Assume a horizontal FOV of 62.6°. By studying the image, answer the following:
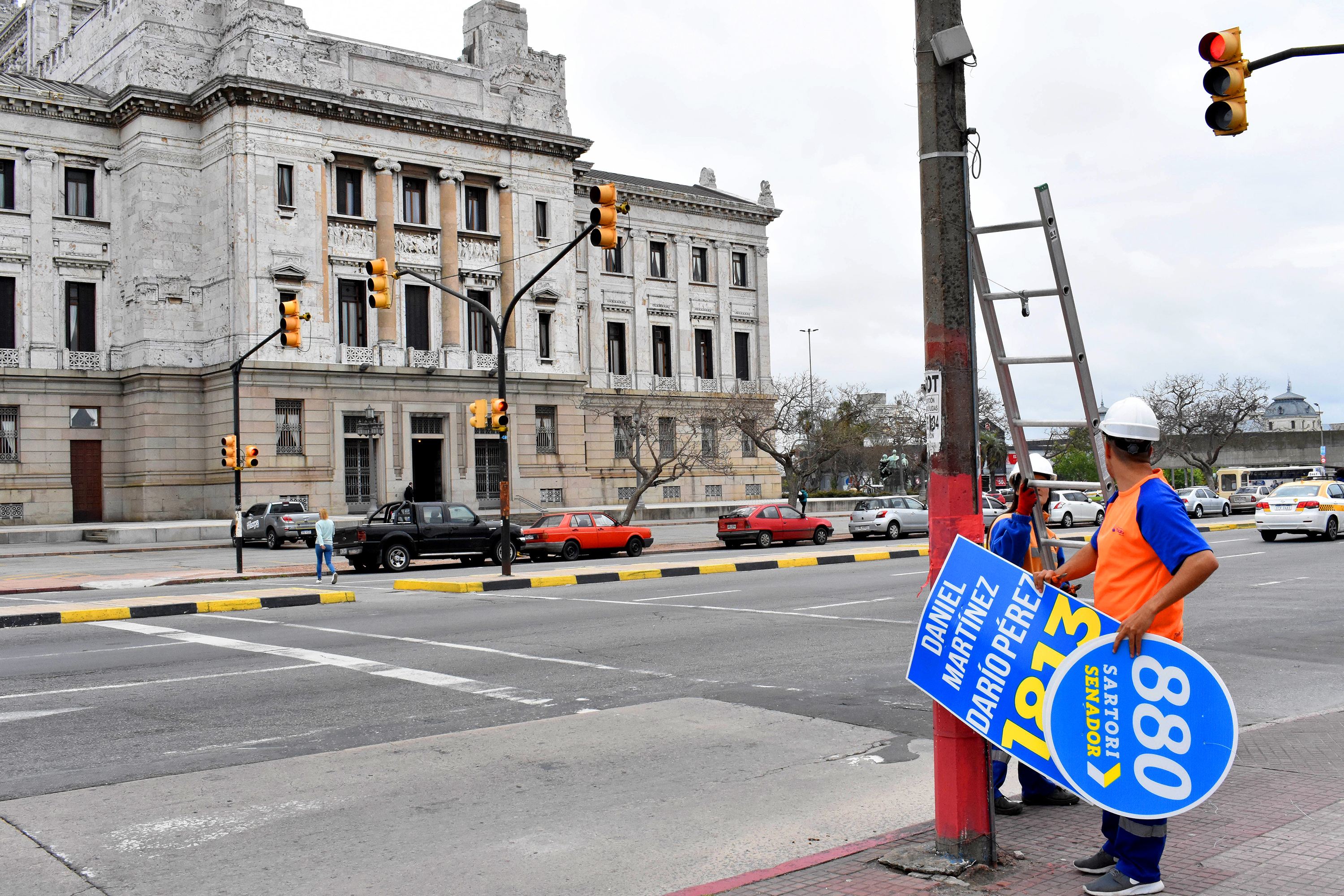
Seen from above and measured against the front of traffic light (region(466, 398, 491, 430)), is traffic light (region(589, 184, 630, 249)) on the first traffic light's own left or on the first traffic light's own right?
on the first traffic light's own left

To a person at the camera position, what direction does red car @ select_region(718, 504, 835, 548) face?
facing away from the viewer and to the right of the viewer

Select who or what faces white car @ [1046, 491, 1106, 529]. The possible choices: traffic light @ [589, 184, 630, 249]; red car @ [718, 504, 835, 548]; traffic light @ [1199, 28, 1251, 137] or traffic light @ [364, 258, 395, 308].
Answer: the red car

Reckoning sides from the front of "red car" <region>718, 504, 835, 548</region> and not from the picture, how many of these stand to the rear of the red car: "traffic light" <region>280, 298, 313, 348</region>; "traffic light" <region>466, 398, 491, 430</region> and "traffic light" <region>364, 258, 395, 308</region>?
3

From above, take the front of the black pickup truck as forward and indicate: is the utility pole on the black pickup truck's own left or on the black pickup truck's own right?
on the black pickup truck's own right

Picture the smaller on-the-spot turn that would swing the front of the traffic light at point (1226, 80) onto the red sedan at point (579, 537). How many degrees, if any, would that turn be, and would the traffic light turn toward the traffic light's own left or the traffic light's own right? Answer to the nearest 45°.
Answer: approximately 90° to the traffic light's own right

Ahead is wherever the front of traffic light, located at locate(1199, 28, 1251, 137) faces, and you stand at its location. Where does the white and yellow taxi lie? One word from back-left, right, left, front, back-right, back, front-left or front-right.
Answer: back-right

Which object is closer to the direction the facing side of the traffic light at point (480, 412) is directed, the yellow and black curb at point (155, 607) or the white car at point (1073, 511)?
the yellow and black curb

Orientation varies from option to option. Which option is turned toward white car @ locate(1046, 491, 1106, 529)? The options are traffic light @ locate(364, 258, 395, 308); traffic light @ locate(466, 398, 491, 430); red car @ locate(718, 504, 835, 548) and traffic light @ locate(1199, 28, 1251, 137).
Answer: the red car

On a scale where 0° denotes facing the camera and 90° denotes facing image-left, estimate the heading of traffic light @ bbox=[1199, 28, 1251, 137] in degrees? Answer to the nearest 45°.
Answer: approximately 45°

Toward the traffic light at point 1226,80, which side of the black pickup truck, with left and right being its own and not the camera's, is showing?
right

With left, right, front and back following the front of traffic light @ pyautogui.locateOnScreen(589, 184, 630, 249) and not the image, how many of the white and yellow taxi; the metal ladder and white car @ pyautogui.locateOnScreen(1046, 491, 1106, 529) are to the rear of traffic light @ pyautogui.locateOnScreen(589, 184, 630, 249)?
2
